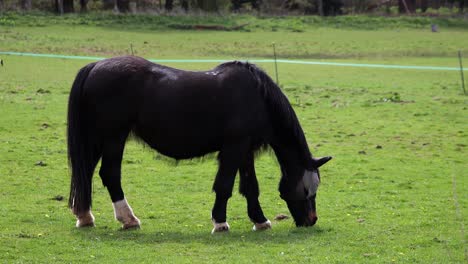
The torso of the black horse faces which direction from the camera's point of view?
to the viewer's right
